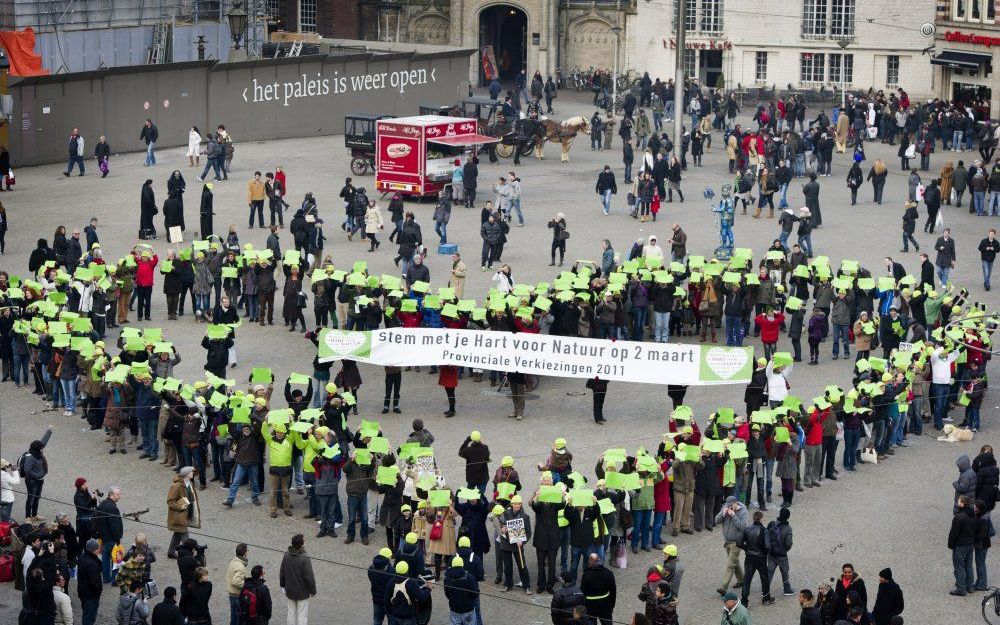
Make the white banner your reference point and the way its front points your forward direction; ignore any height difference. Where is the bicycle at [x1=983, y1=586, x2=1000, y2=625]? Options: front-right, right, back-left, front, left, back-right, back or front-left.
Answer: front-left

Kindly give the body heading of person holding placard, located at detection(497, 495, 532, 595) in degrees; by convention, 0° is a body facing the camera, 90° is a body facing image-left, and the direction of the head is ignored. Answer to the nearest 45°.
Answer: approximately 0°

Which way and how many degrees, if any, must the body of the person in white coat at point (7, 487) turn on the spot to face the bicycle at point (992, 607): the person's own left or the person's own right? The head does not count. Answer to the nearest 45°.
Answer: approximately 45° to the person's own right

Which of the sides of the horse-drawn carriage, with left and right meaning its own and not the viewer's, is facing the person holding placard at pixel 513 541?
right

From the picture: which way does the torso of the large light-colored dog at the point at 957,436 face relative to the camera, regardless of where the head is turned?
to the viewer's left

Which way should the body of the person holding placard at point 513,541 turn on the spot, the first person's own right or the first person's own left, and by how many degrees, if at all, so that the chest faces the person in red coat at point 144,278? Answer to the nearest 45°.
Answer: approximately 135° to the first person's own right

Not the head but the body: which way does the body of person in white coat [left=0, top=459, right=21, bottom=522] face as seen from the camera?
to the viewer's right

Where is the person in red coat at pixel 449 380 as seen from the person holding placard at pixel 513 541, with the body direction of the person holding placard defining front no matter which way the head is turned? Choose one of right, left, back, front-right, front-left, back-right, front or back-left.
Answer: back

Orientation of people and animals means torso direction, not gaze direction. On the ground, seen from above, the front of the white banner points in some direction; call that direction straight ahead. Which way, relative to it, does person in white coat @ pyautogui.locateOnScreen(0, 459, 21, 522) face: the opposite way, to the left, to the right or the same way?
to the left

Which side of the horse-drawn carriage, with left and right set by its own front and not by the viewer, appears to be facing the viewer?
right

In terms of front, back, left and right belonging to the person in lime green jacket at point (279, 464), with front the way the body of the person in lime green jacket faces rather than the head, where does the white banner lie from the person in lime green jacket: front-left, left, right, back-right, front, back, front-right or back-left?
back-left
